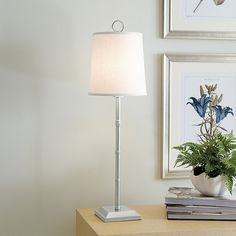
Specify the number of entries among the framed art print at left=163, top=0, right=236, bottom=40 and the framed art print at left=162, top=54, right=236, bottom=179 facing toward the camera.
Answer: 2

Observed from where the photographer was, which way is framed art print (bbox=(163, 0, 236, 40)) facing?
facing the viewer

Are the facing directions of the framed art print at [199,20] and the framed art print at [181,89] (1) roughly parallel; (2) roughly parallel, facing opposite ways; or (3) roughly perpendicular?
roughly parallel

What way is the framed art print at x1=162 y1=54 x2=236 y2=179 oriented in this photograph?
toward the camera
